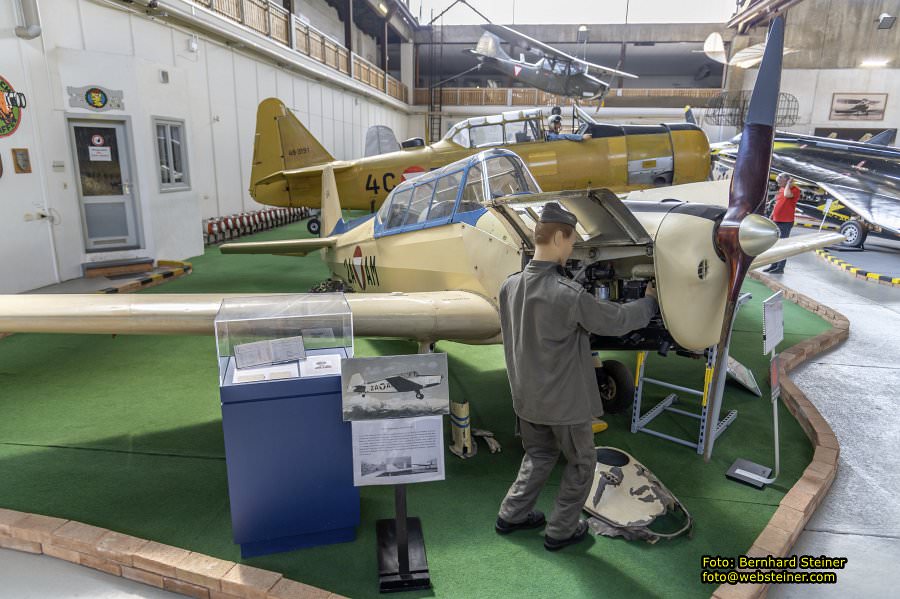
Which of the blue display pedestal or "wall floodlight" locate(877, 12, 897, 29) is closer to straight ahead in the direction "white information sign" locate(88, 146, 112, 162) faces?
the blue display pedestal

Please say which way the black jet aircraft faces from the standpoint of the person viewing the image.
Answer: facing to the left of the viewer

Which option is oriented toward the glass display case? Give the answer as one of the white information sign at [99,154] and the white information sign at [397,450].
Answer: the white information sign at [99,154]

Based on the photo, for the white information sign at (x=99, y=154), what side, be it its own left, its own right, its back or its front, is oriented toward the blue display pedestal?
front

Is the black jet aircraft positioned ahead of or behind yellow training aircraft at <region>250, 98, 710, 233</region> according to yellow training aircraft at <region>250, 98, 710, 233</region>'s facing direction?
ahead

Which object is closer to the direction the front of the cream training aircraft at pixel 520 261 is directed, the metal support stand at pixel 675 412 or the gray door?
the metal support stand

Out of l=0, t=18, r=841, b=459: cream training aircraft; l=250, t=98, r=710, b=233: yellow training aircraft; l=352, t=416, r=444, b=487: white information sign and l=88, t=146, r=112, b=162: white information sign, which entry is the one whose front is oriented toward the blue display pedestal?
l=88, t=146, r=112, b=162: white information sign

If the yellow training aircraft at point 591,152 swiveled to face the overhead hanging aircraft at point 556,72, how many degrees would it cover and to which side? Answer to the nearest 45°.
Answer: approximately 90° to its left

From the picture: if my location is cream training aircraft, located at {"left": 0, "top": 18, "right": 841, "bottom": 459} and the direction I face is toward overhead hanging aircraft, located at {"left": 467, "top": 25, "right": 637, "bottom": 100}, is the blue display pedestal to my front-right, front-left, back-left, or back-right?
back-left

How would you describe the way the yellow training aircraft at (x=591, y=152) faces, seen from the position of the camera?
facing to the right of the viewer

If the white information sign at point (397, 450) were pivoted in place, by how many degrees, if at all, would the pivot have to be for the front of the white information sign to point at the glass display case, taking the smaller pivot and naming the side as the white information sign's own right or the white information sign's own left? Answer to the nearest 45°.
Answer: approximately 135° to the white information sign's own right

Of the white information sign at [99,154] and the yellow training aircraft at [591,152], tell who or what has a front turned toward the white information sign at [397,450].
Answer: the white information sign at [99,154]

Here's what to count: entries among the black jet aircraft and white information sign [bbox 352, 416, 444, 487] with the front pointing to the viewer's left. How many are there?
1

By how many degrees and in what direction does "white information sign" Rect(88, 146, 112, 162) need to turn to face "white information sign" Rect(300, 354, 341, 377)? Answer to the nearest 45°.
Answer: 0° — it already faces it

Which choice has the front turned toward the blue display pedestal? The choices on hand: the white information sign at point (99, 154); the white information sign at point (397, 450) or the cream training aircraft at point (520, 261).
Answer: the white information sign at point (99, 154)

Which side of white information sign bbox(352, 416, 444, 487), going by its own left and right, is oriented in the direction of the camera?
front
